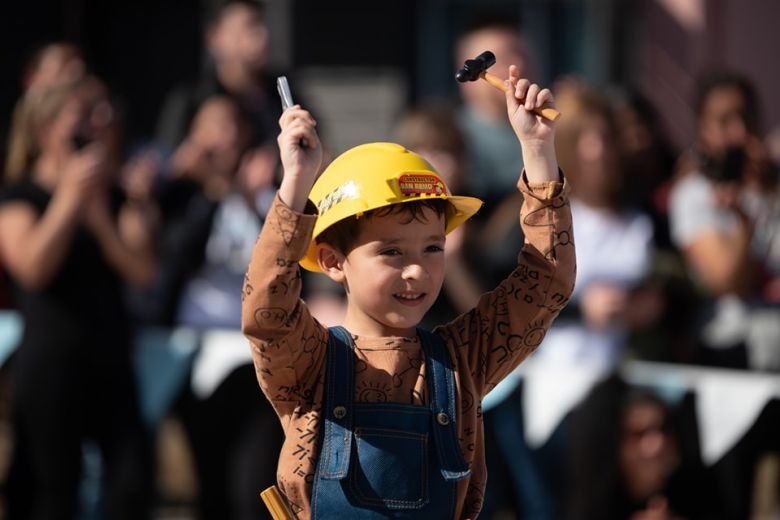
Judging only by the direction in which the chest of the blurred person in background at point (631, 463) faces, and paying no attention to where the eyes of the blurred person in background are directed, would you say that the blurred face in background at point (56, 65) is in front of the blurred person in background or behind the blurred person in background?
behind

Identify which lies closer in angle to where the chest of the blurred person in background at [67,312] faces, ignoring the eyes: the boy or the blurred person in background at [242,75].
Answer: the boy

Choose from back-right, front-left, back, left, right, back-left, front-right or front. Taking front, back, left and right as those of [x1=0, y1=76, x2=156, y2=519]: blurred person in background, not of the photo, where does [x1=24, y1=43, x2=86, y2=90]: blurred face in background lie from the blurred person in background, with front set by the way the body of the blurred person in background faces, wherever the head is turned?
back-left

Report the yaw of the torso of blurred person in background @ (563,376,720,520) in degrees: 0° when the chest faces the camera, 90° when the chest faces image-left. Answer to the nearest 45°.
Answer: approximately 315°

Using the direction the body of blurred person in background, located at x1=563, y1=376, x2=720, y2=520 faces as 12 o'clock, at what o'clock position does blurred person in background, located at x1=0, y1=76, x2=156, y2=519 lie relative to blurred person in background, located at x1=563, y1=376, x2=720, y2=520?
blurred person in background, located at x1=0, y1=76, x2=156, y2=519 is roughly at 4 o'clock from blurred person in background, located at x1=563, y1=376, x2=720, y2=520.

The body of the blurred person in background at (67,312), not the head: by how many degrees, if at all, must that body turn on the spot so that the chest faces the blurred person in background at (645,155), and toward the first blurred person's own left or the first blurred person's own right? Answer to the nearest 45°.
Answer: approximately 45° to the first blurred person's own left
